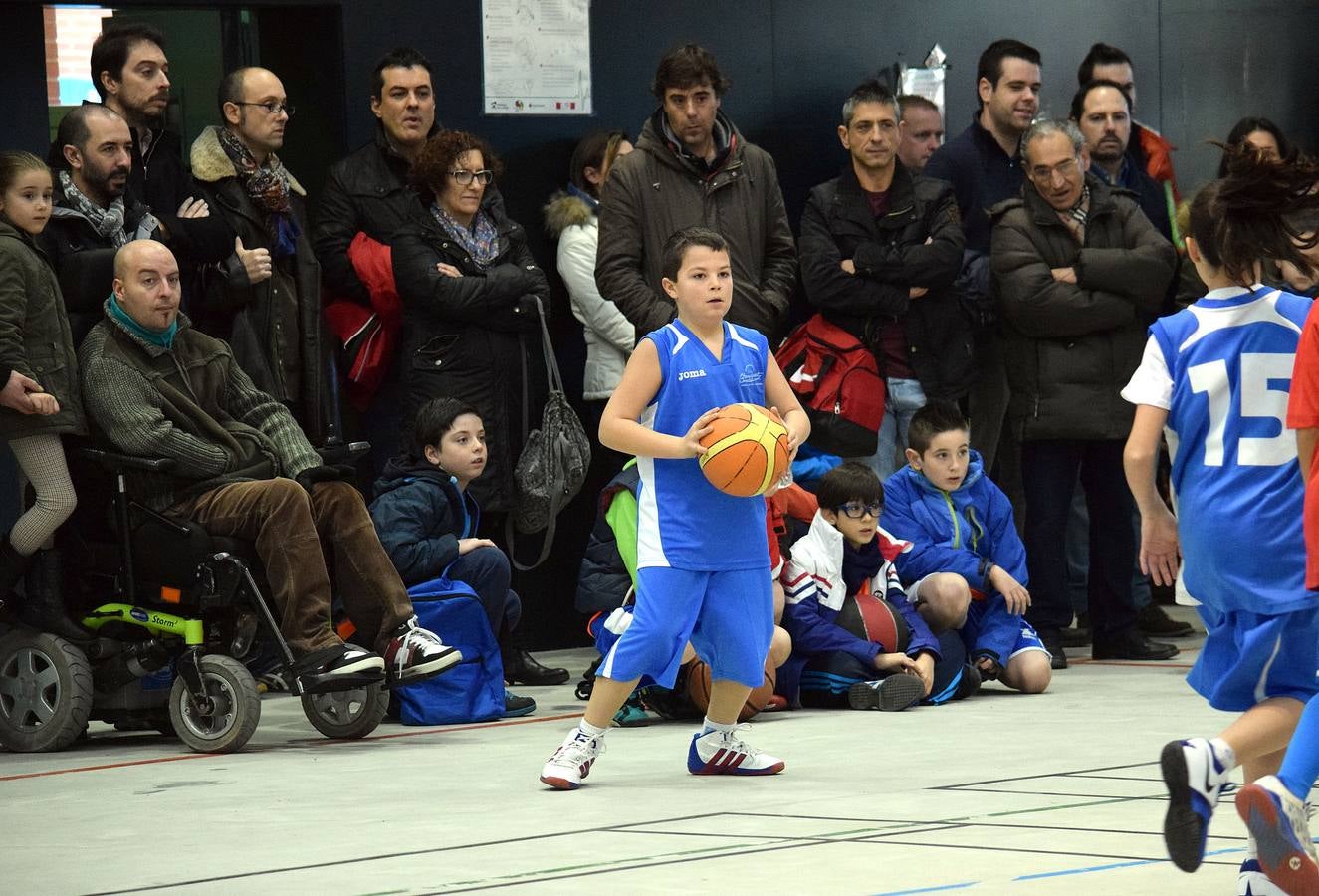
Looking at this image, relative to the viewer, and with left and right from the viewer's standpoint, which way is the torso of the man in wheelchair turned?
facing the viewer and to the right of the viewer

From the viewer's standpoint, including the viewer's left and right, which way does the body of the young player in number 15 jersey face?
facing away from the viewer

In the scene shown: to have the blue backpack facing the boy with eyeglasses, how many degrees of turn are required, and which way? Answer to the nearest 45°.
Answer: approximately 90° to its left

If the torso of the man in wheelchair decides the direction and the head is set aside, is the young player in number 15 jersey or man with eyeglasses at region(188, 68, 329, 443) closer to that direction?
the young player in number 15 jersey

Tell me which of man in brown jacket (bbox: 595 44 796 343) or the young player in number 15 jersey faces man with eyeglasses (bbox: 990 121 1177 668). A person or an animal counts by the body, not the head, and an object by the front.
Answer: the young player in number 15 jersey

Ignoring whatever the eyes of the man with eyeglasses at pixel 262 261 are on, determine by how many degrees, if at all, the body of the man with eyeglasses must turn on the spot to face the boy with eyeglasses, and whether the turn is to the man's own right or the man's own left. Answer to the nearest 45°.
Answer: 0° — they already face them

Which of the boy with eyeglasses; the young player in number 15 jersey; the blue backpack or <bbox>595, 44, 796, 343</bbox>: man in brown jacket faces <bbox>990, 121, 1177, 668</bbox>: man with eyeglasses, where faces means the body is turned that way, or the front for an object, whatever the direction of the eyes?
the young player in number 15 jersey

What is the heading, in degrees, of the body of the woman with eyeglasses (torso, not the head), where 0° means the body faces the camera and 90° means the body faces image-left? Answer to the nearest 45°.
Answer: approximately 315°

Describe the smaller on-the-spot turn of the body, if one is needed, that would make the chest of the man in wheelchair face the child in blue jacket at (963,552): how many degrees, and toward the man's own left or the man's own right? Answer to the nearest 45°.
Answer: approximately 45° to the man's own left

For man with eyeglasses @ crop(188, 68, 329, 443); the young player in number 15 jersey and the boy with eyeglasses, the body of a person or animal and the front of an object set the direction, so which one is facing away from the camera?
the young player in number 15 jersey

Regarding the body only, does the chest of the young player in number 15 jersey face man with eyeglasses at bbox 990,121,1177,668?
yes

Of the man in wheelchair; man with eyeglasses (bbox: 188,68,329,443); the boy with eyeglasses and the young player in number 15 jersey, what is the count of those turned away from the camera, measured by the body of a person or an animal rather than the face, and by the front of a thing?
1

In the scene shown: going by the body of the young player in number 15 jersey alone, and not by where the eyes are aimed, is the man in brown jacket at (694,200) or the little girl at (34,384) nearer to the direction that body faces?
the man in brown jacket

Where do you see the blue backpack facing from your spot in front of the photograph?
facing the viewer

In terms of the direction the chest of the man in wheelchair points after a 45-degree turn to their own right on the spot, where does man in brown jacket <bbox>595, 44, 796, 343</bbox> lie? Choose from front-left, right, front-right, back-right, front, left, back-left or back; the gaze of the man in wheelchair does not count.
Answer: back-left
